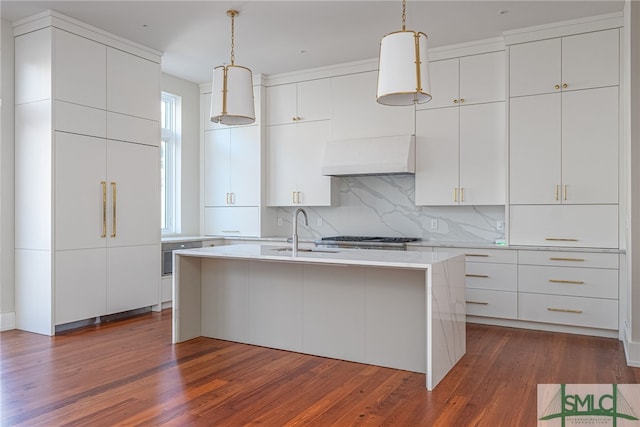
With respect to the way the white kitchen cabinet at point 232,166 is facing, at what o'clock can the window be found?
The window is roughly at 2 o'clock from the white kitchen cabinet.

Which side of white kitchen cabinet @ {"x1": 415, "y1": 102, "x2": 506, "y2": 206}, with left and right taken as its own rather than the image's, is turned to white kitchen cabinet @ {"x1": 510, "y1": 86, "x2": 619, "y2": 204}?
left

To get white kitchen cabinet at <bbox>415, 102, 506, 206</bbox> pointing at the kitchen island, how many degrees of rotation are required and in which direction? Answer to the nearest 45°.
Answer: approximately 45° to its right

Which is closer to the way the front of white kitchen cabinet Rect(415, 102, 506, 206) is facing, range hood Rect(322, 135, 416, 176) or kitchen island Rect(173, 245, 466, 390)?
the kitchen island

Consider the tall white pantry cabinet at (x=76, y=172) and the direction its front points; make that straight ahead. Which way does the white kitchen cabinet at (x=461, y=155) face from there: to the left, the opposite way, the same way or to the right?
to the right

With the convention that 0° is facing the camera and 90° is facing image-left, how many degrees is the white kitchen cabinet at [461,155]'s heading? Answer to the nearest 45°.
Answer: approximately 0°

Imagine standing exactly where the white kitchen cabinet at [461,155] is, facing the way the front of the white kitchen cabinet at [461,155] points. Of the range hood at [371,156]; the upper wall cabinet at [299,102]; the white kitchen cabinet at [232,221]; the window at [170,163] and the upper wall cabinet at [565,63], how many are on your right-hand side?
4

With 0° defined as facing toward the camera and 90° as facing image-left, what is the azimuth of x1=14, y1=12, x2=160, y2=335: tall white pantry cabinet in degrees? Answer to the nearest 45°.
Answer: approximately 315°

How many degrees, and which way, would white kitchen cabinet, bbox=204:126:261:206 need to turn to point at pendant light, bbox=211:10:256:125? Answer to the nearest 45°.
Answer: approximately 45° to its left

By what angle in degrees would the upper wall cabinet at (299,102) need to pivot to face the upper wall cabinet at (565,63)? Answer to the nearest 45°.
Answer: approximately 90° to its left

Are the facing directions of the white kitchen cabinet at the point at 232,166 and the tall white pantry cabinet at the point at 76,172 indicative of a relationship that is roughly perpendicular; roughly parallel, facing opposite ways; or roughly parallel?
roughly perpendicular

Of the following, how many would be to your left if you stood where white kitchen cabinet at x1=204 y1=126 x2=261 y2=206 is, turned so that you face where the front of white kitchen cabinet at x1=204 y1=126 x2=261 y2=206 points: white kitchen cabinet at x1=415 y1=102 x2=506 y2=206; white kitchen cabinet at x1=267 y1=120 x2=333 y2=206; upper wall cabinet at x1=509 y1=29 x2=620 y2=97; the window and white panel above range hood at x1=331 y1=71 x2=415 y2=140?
4
